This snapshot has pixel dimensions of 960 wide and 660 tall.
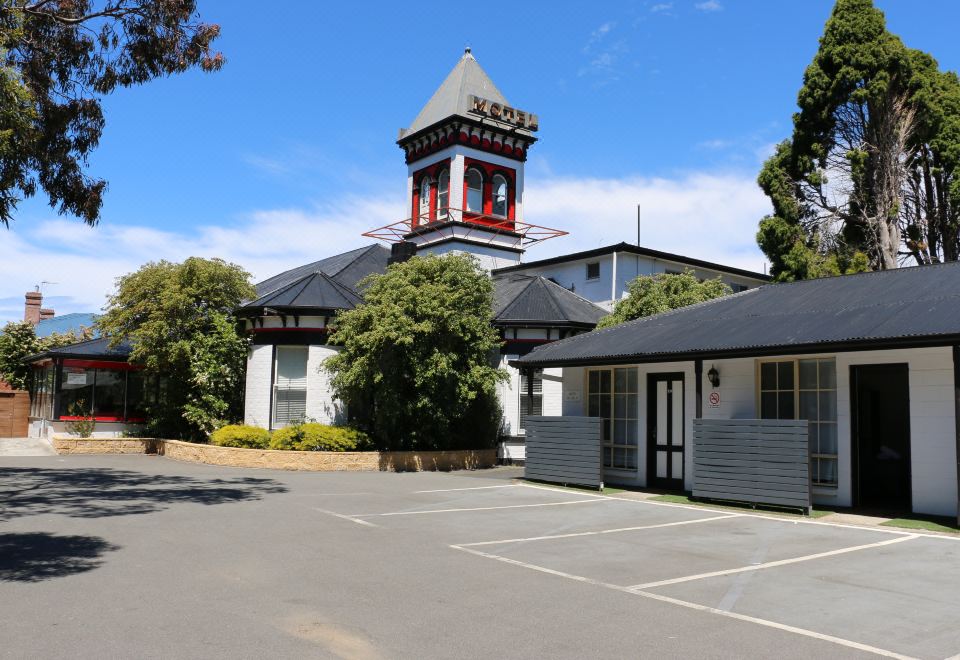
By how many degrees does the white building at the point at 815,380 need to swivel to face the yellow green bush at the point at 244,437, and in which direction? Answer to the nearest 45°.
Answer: approximately 45° to its right

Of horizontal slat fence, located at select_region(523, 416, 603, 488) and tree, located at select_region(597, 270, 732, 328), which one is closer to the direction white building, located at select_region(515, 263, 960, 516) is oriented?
the horizontal slat fence

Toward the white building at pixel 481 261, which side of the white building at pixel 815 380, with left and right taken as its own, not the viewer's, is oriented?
right

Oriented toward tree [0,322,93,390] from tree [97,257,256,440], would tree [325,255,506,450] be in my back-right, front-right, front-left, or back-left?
back-right

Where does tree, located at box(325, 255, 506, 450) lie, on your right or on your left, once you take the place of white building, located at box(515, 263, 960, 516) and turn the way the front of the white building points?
on your right

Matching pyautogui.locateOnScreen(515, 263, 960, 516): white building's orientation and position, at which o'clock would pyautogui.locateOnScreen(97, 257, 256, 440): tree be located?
The tree is roughly at 2 o'clock from the white building.

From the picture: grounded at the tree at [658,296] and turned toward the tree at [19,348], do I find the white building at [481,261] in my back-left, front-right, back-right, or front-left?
front-right

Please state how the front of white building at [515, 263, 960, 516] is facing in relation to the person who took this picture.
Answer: facing the viewer and to the left of the viewer

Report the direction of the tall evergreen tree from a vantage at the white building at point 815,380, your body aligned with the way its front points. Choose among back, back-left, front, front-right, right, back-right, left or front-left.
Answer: back-right

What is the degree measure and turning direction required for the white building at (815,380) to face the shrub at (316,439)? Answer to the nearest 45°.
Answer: approximately 45° to its right
